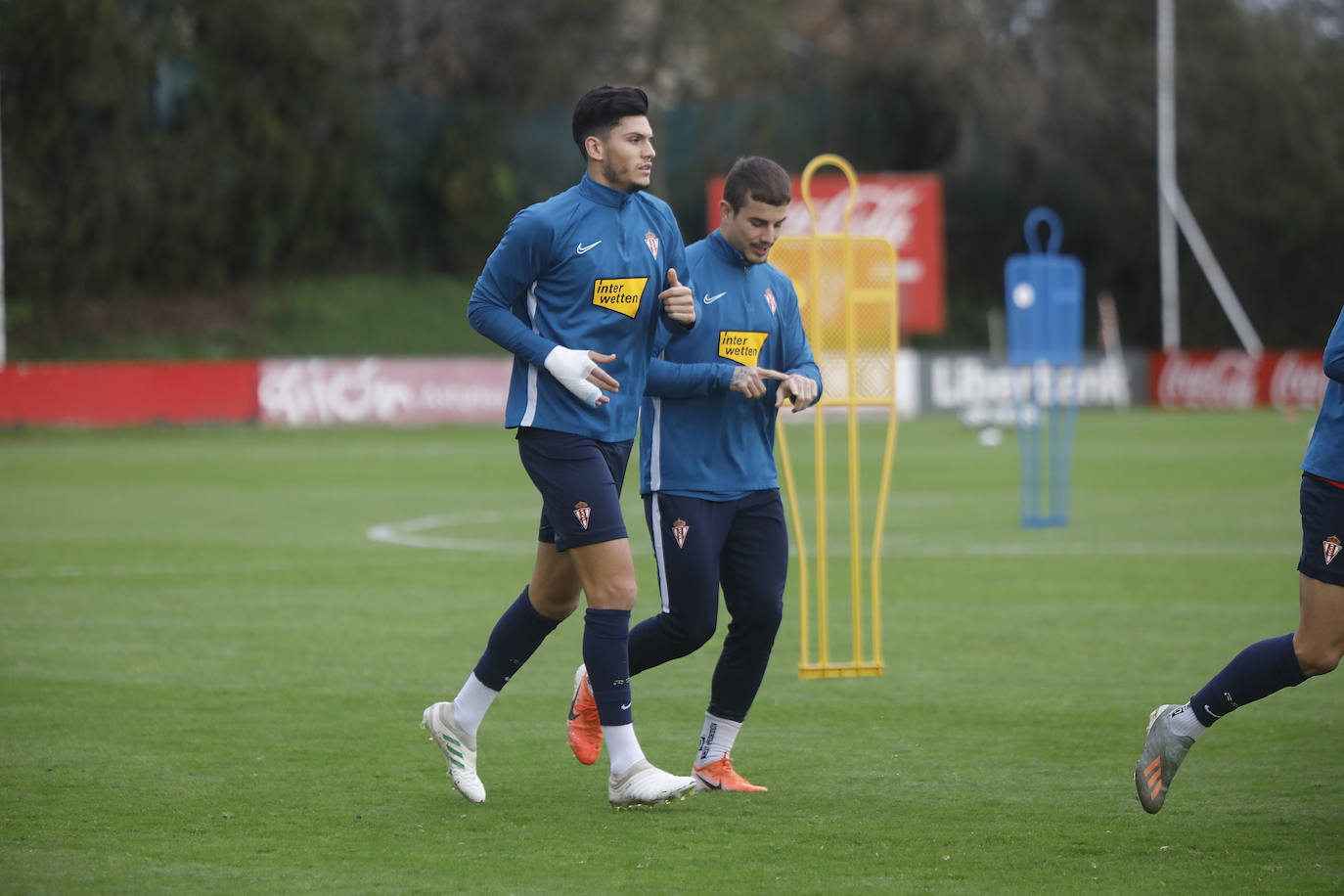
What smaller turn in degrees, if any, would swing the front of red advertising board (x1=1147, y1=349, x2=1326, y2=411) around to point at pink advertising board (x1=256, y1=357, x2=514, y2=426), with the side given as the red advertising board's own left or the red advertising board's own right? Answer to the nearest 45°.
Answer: approximately 45° to the red advertising board's own right

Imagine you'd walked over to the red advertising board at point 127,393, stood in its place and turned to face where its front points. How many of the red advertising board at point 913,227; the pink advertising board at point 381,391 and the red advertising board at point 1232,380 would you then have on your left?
3

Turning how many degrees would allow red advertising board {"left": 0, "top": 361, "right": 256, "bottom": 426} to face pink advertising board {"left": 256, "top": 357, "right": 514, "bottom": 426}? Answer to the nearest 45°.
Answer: approximately 90° to its left

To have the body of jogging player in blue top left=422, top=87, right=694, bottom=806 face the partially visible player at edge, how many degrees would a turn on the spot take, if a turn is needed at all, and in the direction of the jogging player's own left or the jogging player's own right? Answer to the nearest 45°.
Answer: approximately 45° to the jogging player's own left

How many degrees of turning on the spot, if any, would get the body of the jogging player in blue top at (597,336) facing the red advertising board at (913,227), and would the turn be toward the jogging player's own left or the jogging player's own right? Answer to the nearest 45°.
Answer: approximately 135° to the jogging player's own left

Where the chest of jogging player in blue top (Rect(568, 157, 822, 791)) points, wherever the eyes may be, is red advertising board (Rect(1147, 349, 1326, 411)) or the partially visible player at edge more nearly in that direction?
the partially visible player at edge

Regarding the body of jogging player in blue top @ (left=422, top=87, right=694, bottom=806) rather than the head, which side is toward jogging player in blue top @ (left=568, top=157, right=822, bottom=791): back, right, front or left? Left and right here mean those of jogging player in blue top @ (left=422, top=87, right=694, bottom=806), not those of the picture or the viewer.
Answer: left

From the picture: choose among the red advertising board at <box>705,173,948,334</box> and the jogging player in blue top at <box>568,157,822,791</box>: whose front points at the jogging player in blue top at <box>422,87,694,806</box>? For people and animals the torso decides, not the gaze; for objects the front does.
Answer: the red advertising board

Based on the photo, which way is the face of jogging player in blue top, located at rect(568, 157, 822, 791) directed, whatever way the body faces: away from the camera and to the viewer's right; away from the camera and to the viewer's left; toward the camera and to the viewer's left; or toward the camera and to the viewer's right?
toward the camera and to the viewer's right
